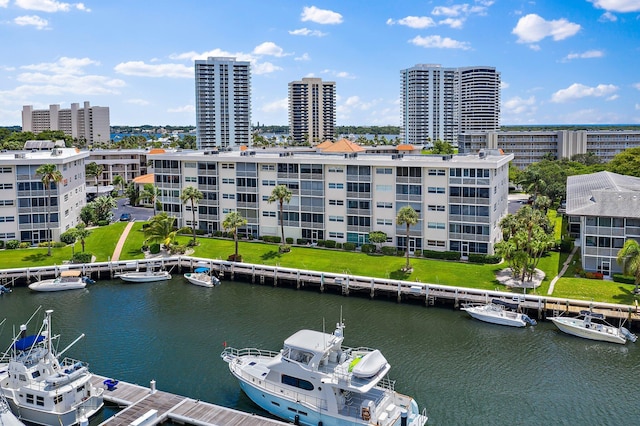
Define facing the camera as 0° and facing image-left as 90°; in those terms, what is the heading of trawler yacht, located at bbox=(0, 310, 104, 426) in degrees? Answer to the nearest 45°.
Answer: approximately 135°

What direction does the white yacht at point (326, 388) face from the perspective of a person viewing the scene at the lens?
facing away from the viewer and to the left of the viewer

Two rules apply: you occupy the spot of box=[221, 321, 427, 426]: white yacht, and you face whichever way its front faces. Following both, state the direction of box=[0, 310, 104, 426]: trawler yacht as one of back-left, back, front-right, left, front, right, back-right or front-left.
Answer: front-left

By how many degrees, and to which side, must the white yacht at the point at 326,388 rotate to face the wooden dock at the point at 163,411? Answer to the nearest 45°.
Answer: approximately 45° to its left
